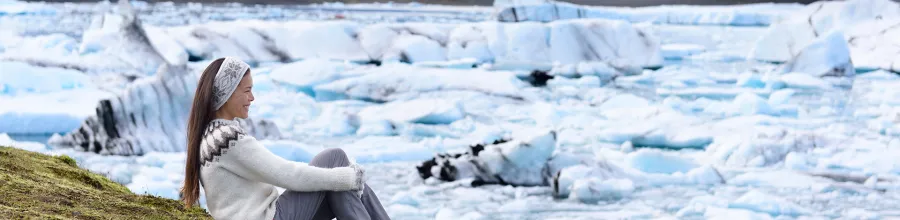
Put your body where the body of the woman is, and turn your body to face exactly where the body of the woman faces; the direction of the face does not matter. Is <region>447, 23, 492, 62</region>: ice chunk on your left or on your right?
on your left

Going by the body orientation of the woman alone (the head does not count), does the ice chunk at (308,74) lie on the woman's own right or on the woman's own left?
on the woman's own left

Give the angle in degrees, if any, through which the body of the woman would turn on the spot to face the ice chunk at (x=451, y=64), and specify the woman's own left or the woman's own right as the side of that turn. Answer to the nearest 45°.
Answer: approximately 90° to the woman's own left

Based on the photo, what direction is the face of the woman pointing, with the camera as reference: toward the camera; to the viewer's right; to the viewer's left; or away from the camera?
to the viewer's right

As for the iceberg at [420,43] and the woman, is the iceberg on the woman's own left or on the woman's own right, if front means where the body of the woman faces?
on the woman's own left

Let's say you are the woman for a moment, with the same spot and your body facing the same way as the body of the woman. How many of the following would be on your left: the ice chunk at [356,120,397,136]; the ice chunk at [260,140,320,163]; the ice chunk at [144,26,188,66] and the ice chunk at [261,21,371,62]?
4

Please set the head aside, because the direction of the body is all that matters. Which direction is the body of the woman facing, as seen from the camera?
to the viewer's right

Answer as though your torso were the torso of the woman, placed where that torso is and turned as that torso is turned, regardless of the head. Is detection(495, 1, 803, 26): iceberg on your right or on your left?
on your left

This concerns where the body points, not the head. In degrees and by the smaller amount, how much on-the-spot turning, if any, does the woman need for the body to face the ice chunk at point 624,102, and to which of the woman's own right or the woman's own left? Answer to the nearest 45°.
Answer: approximately 45° to the woman's own left
